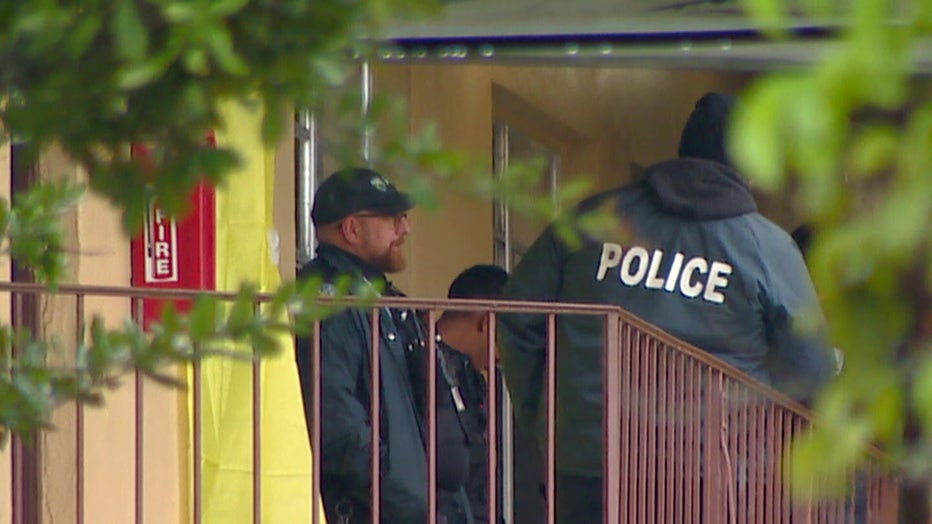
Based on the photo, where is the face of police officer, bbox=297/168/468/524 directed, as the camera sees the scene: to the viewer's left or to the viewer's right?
to the viewer's right

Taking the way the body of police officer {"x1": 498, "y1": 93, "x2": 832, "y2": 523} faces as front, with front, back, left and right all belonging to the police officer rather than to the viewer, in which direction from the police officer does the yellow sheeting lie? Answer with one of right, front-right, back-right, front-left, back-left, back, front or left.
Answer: left

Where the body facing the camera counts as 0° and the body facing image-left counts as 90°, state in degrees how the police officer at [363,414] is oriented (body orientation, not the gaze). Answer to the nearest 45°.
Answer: approximately 270°

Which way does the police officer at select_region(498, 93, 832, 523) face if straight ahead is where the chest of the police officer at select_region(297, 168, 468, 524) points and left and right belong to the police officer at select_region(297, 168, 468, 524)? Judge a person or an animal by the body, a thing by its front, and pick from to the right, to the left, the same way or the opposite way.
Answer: to the left

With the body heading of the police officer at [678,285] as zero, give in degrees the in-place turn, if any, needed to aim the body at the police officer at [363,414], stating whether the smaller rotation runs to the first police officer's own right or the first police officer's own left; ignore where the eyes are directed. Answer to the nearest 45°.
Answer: approximately 90° to the first police officer's own left

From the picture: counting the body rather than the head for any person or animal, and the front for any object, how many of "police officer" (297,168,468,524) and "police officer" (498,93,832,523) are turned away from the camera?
1

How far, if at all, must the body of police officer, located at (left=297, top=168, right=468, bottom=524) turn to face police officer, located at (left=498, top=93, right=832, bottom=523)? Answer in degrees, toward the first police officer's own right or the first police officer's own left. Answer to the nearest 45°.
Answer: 0° — they already face them

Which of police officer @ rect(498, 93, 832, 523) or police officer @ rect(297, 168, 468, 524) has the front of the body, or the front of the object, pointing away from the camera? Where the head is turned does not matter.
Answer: police officer @ rect(498, 93, 832, 523)

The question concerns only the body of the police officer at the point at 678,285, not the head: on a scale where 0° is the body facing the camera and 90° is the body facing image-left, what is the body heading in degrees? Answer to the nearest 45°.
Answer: approximately 180°
